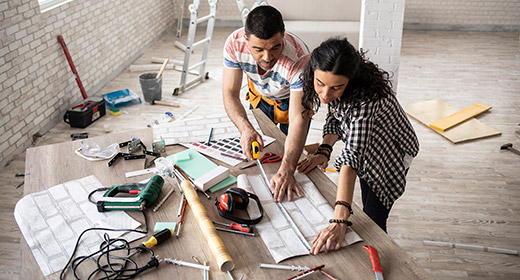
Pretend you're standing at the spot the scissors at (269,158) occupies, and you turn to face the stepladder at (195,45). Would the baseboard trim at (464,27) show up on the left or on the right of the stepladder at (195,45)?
right

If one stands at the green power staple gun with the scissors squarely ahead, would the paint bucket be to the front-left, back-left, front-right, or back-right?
front-left

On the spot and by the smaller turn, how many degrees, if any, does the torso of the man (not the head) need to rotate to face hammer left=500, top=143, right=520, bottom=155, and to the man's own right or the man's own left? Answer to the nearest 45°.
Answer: approximately 135° to the man's own left

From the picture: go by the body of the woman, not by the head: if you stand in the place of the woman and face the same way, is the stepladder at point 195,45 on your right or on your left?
on your right

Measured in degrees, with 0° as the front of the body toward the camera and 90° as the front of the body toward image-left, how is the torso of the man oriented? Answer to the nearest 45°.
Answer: approximately 0°

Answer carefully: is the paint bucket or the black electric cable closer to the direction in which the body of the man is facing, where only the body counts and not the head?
the black electric cable

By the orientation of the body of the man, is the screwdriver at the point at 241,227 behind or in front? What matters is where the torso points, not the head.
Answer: in front

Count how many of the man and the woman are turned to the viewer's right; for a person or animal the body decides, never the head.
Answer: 0

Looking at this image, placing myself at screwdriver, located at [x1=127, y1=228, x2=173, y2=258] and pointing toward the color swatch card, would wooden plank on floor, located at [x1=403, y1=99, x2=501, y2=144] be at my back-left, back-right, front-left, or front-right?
front-right

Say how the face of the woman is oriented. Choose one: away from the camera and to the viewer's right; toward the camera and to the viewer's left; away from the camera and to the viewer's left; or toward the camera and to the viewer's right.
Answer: toward the camera and to the viewer's left

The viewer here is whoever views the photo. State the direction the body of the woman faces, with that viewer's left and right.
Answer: facing the viewer and to the left of the viewer

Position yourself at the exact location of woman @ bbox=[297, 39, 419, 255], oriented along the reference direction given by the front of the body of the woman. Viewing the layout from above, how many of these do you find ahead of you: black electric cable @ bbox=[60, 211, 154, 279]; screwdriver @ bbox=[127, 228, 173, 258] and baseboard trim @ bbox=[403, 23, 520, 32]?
2

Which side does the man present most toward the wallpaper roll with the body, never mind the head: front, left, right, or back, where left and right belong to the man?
front

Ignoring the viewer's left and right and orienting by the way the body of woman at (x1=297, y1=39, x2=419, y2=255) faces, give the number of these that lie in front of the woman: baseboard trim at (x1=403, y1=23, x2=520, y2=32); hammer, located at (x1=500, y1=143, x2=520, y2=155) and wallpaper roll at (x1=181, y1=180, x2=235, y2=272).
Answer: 1

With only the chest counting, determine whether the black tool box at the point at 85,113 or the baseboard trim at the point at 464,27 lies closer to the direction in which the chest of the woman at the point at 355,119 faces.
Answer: the black tool box

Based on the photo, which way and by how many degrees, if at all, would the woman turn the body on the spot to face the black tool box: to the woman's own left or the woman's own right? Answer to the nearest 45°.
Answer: approximately 90° to the woman's own right
